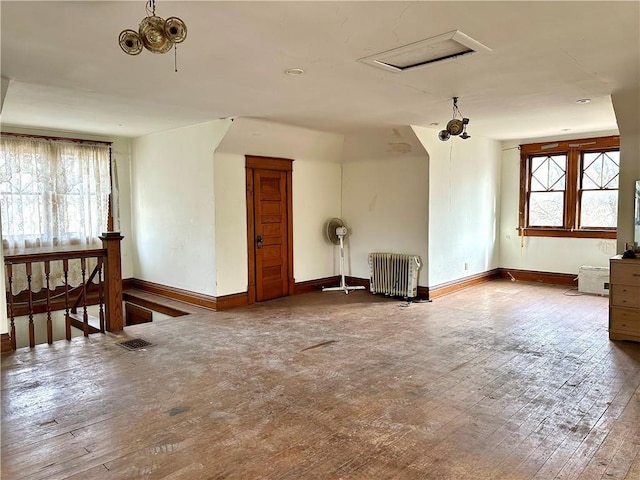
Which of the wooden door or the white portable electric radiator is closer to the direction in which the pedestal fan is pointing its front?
the wooden door

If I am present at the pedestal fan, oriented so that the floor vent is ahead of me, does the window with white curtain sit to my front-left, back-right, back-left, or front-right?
front-right

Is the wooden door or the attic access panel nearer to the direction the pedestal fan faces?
the wooden door

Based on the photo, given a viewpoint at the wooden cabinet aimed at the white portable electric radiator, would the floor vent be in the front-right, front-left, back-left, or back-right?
front-left

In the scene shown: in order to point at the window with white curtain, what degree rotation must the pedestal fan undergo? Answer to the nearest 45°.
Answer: approximately 45° to its left

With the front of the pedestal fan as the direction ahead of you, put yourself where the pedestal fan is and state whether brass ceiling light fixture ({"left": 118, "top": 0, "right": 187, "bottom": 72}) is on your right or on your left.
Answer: on your left

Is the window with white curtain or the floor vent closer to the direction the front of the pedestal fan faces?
the window with white curtain
